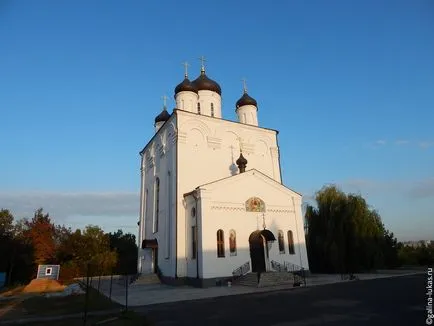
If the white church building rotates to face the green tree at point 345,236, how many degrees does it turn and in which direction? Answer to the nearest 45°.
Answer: approximately 45° to its left

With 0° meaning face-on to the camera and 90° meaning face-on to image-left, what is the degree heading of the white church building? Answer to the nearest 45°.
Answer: approximately 315°

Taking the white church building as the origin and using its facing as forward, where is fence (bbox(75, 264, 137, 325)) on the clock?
The fence is roughly at 1 o'clock from the white church building.

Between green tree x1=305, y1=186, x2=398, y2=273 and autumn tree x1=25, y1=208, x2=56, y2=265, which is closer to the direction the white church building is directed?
the green tree

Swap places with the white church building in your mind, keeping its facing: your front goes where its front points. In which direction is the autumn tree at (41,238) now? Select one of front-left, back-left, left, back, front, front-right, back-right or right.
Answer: back
